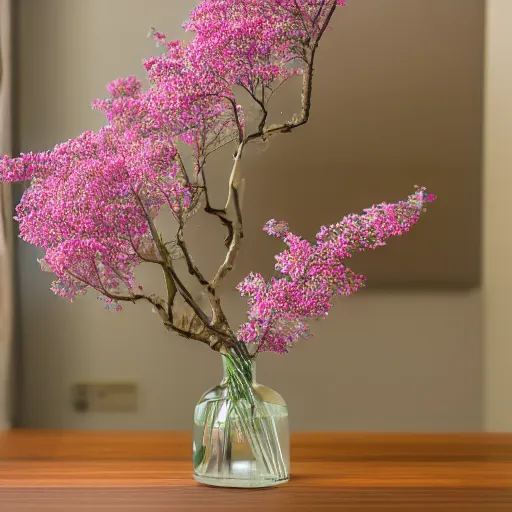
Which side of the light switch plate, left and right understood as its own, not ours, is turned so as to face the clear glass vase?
front

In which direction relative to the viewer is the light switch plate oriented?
toward the camera

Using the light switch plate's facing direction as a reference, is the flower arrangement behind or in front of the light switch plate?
in front
